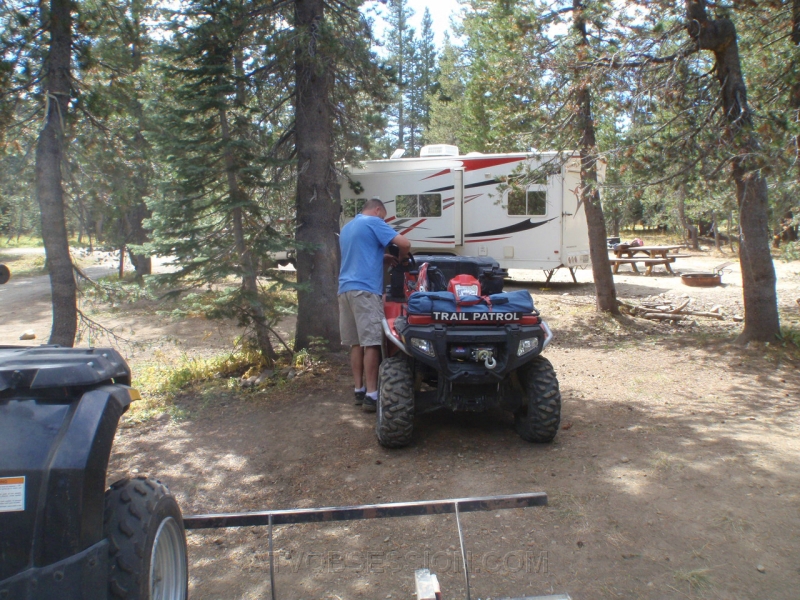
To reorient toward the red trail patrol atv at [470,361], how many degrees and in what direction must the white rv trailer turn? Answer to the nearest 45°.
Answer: approximately 90° to its left

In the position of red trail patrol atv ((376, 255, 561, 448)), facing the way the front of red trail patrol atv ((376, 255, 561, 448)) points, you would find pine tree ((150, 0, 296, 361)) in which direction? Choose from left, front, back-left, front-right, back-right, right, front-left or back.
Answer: back-right

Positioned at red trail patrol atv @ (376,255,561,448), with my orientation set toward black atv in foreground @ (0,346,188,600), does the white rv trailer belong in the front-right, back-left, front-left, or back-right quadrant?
back-right

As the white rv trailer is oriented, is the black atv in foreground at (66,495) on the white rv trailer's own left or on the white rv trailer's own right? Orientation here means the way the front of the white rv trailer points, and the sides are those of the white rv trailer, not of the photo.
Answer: on the white rv trailer's own left

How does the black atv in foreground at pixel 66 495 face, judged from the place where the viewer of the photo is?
facing away from the viewer and to the left of the viewer

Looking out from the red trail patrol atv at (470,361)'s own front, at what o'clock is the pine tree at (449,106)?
The pine tree is roughly at 6 o'clock from the red trail patrol atv.

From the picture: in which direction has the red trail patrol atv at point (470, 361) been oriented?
toward the camera

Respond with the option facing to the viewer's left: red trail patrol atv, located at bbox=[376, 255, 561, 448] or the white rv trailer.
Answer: the white rv trailer

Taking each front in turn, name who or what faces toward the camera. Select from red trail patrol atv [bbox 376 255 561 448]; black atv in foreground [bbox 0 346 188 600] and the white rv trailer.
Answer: red trail patrol atv [bbox 376 255 561 448]

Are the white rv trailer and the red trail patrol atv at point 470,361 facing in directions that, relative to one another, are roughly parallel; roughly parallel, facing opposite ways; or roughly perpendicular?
roughly perpendicular

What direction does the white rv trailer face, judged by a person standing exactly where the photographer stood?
facing to the left of the viewer

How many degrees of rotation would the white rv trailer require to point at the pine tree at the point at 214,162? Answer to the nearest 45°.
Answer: approximately 90° to its left

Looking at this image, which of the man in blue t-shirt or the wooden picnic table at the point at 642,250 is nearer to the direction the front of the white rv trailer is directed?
the man in blue t-shirt

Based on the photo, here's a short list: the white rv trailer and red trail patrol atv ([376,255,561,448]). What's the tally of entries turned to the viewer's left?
1

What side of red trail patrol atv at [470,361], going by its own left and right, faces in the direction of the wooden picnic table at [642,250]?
back
